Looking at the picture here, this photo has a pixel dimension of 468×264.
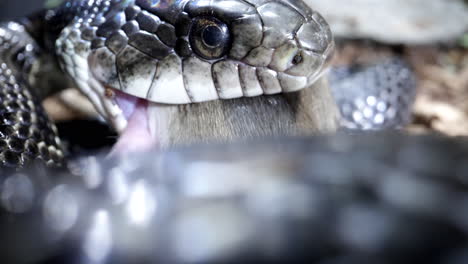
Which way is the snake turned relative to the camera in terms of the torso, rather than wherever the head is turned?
to the viewer's right
